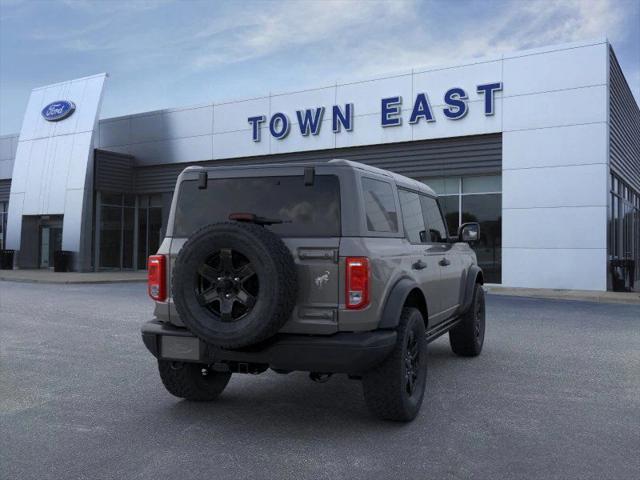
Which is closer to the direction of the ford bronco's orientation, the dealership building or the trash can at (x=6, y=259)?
the dealership building

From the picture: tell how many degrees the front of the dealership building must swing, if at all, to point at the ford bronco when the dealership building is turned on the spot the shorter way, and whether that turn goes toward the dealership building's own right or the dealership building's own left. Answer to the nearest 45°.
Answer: approximately 45° to the dealership building's own left

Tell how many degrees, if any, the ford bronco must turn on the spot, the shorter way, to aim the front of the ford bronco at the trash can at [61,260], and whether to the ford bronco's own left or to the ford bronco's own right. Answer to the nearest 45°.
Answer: approximately 90° to the ford bronco's own left

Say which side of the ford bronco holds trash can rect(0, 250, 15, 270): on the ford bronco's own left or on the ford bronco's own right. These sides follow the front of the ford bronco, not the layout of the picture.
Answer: on the ford bronco's own left

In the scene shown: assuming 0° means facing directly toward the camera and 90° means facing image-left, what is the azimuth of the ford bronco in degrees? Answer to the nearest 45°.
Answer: approximately 225°

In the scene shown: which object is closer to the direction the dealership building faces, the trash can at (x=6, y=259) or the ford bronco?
the ford bronco

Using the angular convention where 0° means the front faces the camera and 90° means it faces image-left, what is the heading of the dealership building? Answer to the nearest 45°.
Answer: approximately 45°

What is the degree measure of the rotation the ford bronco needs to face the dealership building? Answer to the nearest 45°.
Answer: approximately 45° to its left

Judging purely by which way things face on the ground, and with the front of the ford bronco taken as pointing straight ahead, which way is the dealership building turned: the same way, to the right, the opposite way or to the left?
the opposite way
